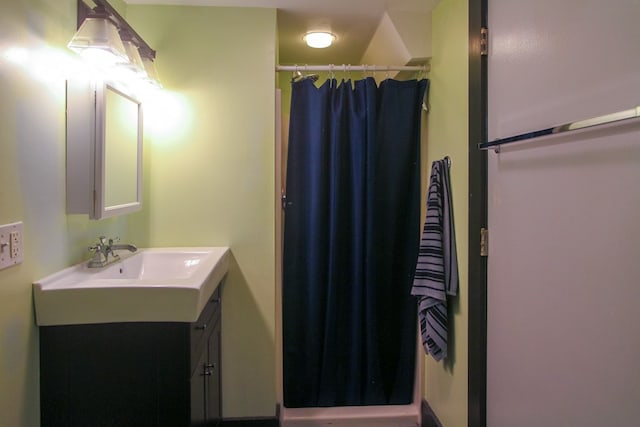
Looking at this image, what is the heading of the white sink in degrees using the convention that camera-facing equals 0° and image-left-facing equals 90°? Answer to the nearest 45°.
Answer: approximately 270°

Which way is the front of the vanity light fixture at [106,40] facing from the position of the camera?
facing the viewer and to the right of the viewer

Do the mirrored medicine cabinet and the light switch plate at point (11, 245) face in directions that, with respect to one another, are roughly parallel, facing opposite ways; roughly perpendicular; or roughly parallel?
roughly parallel

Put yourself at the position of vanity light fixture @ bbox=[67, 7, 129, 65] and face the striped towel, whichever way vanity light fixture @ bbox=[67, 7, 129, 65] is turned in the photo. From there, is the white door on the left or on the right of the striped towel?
right

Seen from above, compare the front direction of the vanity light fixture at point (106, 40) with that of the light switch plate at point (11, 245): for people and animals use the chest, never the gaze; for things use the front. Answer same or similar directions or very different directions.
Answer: same or similar directions

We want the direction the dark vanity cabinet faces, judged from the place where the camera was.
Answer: facing to the right of the viewer
